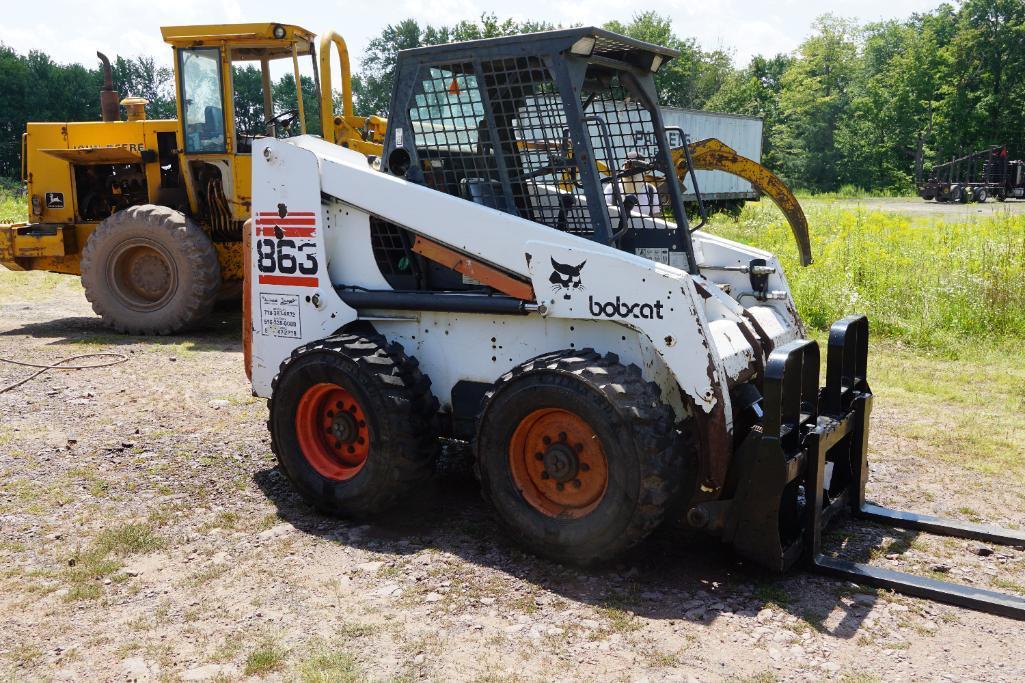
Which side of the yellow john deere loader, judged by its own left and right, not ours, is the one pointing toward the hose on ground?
right

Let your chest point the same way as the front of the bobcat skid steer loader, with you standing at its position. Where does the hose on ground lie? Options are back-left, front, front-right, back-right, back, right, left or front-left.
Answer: back

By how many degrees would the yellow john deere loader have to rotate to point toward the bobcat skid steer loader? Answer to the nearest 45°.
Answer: approximately 45° to its right

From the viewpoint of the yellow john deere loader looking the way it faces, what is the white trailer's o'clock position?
The white trailer is roughly at 10 o'clock from the yellow john deere loader.

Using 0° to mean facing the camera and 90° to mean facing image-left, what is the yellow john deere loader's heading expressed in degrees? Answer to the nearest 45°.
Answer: approximately 270°

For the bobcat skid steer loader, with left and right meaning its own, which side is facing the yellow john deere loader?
back

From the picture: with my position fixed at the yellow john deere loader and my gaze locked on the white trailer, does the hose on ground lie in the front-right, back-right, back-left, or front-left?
back-right

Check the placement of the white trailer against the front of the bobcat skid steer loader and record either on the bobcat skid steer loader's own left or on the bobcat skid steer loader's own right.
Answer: on the bobcat skid steer loader's own left
